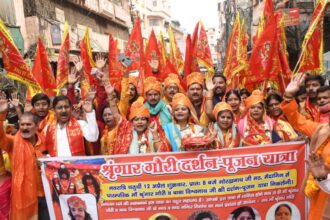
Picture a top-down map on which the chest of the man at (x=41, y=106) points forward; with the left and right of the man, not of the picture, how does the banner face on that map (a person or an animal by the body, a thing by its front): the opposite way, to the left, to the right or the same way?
the same way

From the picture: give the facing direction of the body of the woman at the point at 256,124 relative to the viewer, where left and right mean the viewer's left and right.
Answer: facing the viewer

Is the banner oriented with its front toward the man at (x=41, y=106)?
no

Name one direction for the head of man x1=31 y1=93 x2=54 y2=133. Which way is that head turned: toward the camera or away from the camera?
toward the camera

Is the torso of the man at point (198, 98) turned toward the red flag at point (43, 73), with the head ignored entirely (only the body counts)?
no

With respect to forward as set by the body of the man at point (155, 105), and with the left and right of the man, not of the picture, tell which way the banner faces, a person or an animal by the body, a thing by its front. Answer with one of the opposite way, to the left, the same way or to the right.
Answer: the same way

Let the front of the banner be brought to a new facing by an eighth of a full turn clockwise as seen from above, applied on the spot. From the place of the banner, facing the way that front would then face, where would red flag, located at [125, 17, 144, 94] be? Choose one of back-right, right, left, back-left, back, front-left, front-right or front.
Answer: back-right

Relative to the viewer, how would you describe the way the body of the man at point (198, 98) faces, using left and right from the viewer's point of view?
facing the viewer

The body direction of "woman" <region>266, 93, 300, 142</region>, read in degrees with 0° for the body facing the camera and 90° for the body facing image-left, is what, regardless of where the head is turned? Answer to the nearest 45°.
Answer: approximately 0°

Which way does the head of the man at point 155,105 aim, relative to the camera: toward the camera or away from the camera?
toward the camera

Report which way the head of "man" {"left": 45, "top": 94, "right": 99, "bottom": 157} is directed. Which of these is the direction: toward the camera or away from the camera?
toward the camera

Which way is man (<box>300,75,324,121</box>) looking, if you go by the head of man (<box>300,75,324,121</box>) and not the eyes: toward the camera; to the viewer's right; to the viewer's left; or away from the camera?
toward the camera

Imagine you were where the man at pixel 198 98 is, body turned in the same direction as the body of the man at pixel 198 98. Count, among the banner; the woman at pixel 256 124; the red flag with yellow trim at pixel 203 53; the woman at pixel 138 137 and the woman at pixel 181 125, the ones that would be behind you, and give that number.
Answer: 1

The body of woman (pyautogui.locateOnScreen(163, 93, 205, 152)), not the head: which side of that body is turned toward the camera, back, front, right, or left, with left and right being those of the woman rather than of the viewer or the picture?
front

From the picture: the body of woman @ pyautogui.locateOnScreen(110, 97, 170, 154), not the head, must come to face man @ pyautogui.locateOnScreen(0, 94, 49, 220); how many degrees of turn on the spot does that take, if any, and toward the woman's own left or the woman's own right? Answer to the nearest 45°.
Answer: approximately 45° to the woman's own right

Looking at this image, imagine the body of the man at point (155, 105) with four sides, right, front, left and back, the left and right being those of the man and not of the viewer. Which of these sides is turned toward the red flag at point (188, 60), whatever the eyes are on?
back

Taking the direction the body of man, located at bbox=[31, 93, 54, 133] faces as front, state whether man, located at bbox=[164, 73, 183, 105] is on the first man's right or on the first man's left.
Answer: on the first man's left
